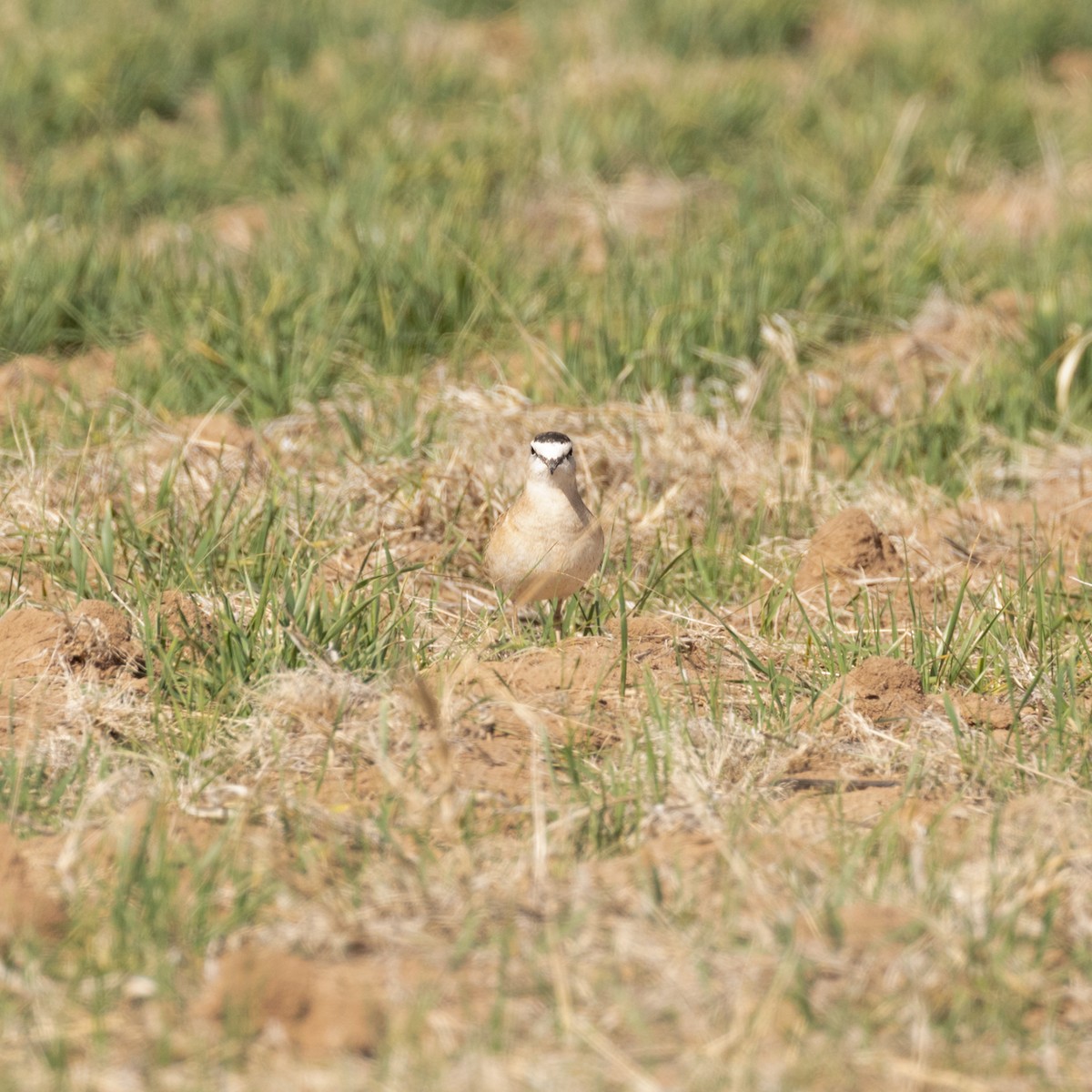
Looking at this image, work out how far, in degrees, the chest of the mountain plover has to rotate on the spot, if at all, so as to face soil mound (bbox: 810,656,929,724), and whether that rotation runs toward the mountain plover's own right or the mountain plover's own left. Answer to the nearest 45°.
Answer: approximately 45° to the mountain plover's own left

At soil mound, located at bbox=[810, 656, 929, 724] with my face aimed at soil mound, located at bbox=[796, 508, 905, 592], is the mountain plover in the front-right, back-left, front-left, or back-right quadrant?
front-left

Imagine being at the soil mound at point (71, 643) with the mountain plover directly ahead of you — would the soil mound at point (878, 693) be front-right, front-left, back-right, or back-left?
front-right

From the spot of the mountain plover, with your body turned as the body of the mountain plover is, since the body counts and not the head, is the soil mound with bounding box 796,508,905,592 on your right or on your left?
on your left

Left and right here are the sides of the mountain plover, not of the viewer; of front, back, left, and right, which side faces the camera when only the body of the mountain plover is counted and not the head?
front

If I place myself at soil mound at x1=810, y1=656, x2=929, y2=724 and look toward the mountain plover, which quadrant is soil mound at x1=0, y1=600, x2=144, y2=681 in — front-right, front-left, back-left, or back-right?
front-left

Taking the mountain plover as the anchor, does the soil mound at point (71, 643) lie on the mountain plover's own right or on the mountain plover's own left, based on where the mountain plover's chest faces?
on the mountain plover's own right
